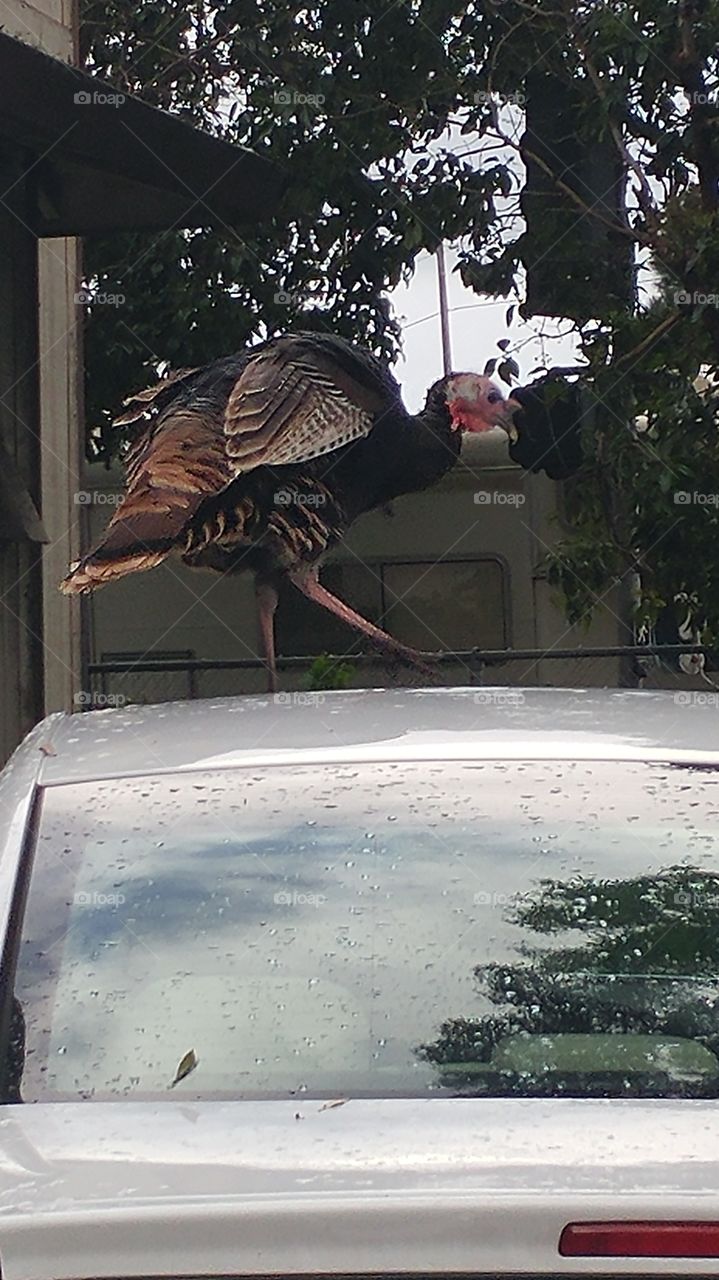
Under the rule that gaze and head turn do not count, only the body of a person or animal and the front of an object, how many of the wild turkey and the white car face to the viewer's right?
1

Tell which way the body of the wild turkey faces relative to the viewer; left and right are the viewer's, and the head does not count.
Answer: facing to the right of the viewer

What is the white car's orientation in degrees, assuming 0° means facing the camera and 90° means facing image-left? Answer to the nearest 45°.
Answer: approximately 180°

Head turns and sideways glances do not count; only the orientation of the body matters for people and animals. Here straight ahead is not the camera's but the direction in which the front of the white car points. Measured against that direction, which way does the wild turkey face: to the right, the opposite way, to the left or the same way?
to the right

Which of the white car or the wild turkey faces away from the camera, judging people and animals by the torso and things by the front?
the white car

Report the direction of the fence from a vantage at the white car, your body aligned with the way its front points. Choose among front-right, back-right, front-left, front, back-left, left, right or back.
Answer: front

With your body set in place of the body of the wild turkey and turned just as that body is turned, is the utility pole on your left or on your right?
on your left

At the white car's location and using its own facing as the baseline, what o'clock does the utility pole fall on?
The utility pole is roughly at 12 o'clock from the white car.
